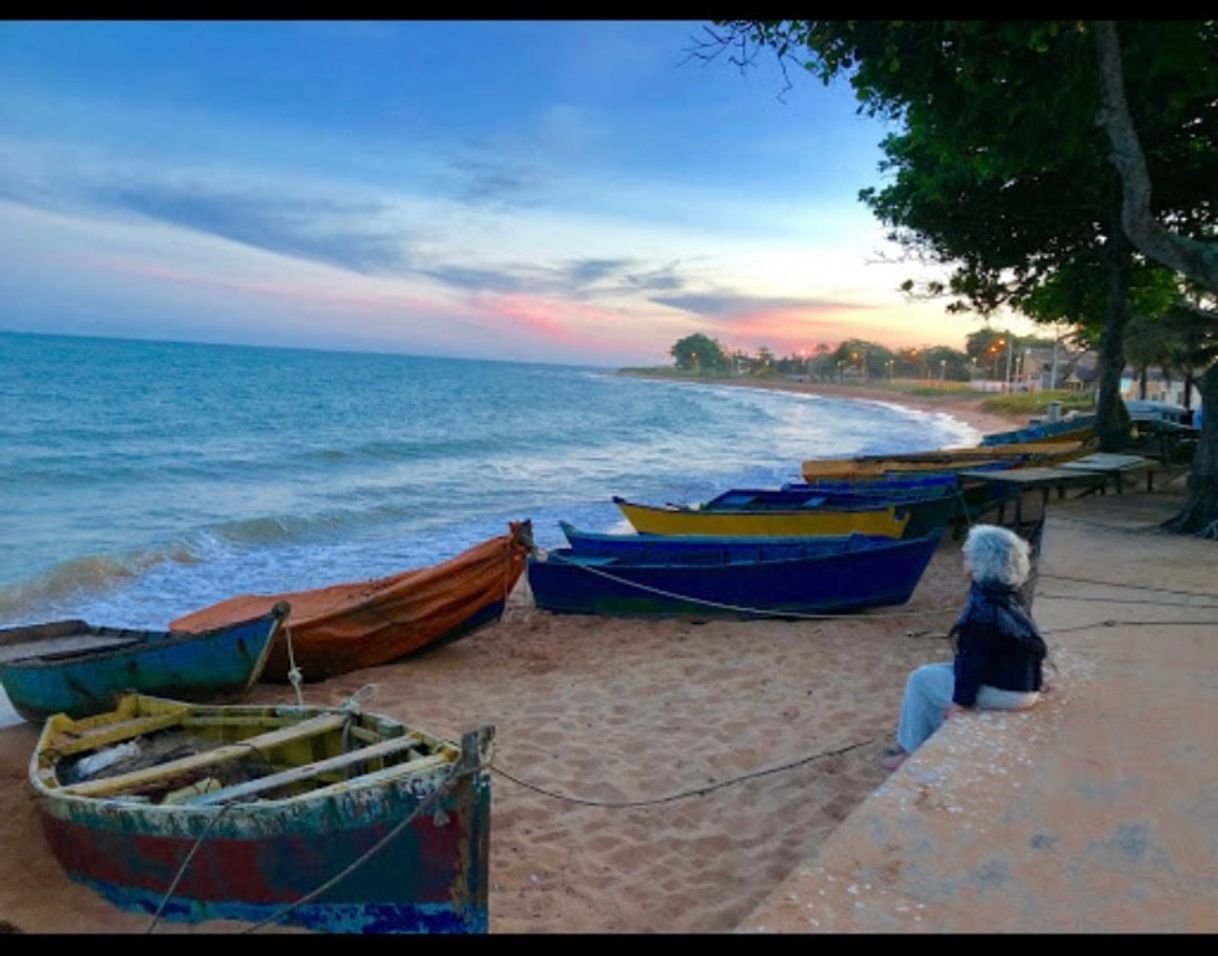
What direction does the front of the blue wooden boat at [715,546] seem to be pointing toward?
to the viewer's left

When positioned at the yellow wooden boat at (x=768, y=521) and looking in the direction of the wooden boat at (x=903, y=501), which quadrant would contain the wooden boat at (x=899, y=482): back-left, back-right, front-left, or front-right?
front-left

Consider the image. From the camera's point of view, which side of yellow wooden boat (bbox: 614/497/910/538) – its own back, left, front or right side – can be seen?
left

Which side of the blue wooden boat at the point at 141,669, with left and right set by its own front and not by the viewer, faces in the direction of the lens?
right

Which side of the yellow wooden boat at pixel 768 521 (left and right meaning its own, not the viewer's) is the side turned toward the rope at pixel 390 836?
left

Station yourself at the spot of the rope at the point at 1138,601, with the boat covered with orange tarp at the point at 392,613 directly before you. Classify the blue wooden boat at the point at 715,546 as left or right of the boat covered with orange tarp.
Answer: right

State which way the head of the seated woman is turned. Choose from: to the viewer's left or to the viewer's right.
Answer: to the viewer's left

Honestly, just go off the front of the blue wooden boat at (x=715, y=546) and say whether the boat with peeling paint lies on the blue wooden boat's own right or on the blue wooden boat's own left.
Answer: on the blue wooden boat's own left
